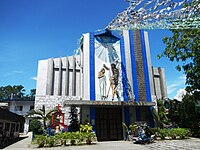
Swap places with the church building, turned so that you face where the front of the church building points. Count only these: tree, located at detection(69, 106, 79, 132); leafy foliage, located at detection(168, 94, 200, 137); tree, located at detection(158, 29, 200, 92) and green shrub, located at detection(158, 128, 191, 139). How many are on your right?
1

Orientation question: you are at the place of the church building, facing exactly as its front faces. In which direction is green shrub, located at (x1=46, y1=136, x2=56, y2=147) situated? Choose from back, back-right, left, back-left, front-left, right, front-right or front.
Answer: front-right

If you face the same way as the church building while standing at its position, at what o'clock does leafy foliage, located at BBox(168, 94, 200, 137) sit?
The leafy foliage is roughly at 9 o'clock from the church building.

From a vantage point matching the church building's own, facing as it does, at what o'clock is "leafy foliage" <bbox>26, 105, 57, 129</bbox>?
The leafy foliage is roughly at 3 o'clock from the church building.

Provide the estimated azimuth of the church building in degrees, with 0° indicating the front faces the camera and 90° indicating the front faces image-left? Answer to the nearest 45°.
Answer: approximately 0°

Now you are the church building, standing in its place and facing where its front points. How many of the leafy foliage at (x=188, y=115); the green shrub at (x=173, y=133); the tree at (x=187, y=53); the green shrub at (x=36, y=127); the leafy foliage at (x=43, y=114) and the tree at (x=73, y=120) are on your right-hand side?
3

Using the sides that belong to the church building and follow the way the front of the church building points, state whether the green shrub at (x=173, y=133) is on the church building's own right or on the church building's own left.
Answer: on the church building's own left

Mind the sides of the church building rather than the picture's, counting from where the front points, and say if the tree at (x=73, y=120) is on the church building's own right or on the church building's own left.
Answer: on the church building's own right

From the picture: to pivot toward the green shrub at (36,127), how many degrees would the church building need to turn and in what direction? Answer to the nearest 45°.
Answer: approximately 90° to its right

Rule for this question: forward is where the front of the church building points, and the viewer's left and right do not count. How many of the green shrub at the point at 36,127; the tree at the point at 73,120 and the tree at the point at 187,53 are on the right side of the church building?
2

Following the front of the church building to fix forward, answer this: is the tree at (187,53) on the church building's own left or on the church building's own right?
on the church building's own left
